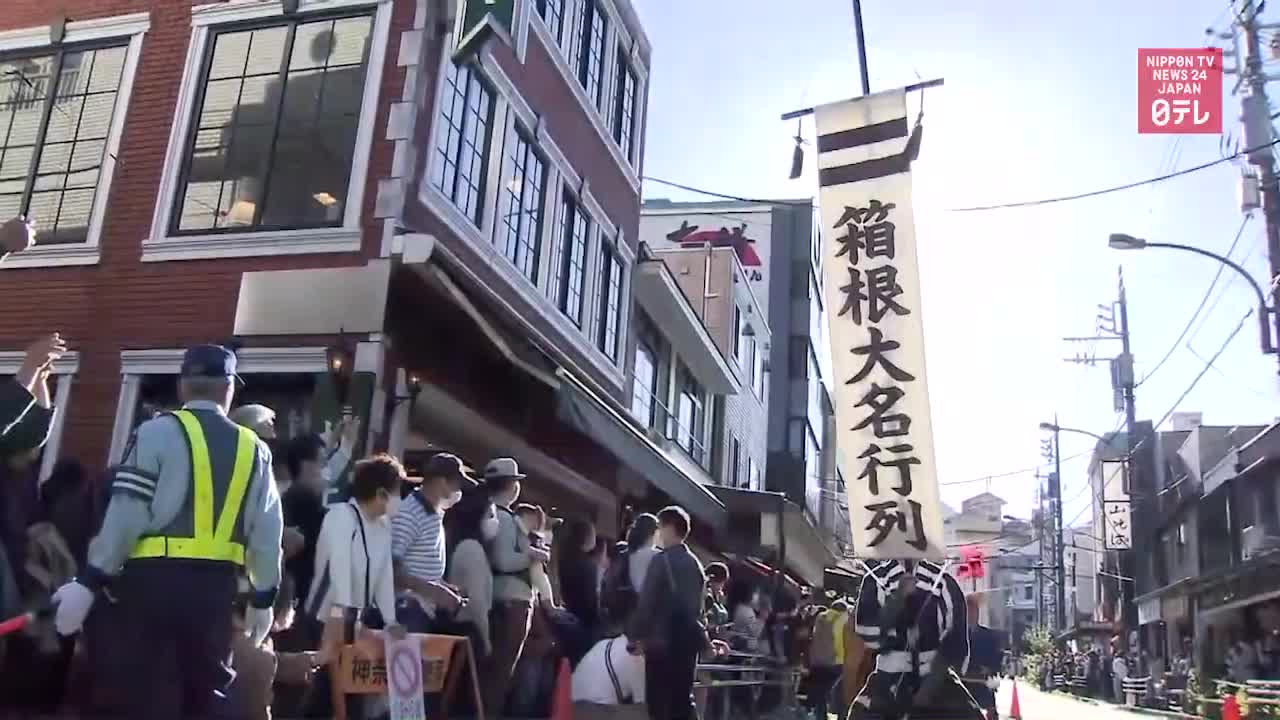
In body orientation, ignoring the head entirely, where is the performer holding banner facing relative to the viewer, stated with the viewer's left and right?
facing the viewer

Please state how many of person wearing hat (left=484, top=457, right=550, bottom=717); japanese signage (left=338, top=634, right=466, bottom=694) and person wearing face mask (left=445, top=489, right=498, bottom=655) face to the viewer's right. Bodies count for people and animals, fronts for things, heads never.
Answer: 2

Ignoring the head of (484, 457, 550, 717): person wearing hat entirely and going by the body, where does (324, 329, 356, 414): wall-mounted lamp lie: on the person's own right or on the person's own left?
on the person's own left

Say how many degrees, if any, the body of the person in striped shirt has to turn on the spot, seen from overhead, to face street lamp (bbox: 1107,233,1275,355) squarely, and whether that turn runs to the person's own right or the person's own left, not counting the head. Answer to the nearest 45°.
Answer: approximately 45° to the person's own left

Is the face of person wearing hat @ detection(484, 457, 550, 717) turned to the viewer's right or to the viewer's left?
to the viewer's right

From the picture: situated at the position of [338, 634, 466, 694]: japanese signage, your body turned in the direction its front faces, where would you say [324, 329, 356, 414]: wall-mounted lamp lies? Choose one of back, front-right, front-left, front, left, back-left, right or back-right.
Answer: back

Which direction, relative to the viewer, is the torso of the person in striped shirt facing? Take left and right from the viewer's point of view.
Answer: facing to the right of the viewer

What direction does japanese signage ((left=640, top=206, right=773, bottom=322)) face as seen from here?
toward the camera

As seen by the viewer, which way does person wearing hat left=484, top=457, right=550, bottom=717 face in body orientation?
to the viewer's right

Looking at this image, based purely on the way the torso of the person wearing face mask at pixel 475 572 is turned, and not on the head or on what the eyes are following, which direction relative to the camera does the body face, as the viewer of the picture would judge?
to the viewer's right

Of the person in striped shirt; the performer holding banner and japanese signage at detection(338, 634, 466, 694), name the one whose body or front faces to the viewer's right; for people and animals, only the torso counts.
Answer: the person in striped shirt

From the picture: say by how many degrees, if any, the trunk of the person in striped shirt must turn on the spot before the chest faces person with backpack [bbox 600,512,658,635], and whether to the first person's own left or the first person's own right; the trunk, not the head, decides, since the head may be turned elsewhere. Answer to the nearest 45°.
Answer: approximately 45° to the first person's own left

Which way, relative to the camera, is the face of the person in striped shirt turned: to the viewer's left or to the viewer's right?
to the viewer's right

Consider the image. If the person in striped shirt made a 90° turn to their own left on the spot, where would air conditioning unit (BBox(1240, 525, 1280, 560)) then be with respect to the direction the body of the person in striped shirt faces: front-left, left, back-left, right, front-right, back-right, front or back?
front-right

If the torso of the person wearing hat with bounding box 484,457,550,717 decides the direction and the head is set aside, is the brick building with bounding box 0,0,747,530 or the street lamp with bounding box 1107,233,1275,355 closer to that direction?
the street lamp
